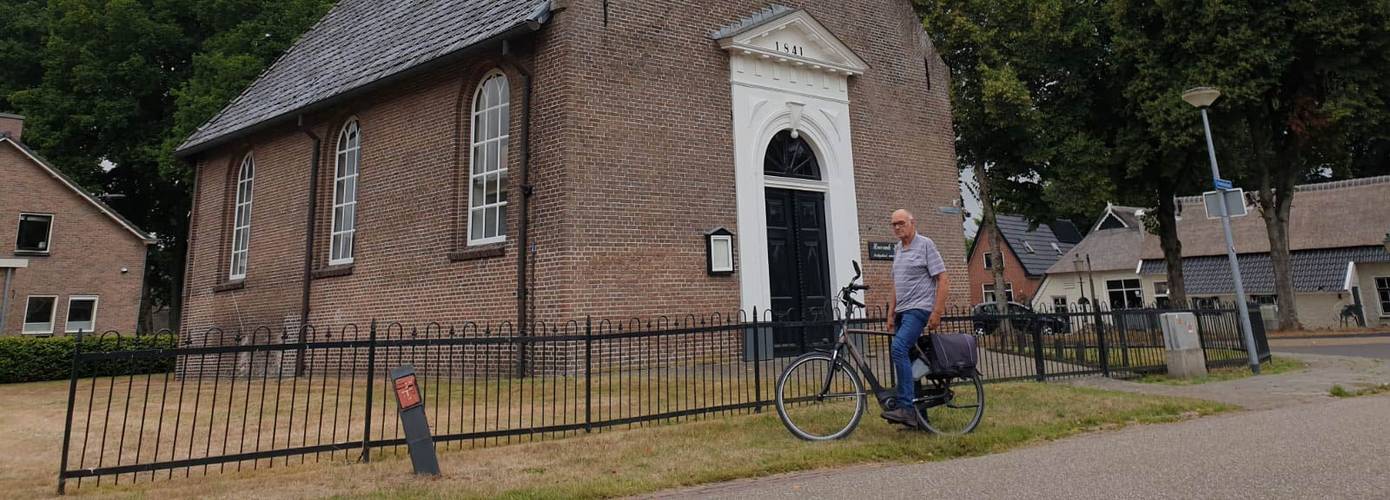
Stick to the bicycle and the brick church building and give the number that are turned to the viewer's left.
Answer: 1

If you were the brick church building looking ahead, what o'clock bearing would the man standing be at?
The man standing is roughly at 1 o'clock from the brick church building.

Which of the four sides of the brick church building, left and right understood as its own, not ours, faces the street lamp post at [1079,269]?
left

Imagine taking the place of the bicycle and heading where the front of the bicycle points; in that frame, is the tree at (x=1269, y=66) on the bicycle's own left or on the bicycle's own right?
on the bicycle's own right

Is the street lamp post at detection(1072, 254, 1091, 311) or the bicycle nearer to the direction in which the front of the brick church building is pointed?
the bicycle

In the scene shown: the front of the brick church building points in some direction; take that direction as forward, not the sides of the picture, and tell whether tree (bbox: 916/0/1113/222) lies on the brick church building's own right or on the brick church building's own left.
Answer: on the brick church building's own left

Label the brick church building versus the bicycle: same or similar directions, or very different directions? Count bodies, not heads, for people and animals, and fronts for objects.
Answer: very different directions

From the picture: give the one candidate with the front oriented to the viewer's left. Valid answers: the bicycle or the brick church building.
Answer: the bicycle

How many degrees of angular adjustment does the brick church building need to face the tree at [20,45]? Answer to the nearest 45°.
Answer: approximately 180°

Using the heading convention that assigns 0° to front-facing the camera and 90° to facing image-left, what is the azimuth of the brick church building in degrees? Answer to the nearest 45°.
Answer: approximately 315°

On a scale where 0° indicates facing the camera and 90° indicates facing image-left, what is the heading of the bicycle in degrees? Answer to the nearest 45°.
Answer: approximately 90°

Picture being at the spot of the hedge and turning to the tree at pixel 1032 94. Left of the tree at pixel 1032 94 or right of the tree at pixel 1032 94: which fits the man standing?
right

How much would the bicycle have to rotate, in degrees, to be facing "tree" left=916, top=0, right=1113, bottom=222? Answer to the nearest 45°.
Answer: approximately 90° to its right
